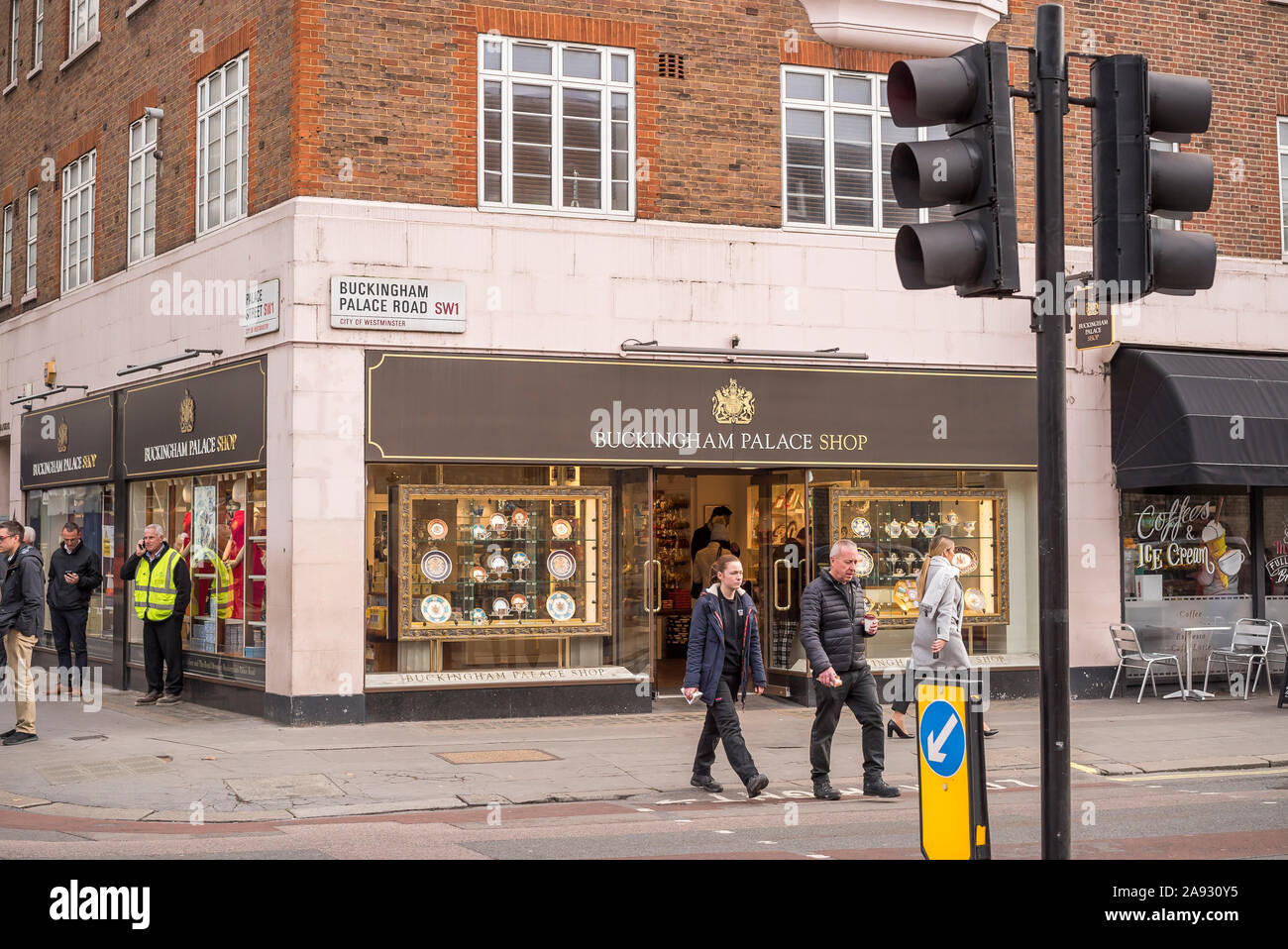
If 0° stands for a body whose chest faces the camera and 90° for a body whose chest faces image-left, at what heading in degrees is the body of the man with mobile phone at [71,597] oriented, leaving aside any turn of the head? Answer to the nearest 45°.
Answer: approximately 0°

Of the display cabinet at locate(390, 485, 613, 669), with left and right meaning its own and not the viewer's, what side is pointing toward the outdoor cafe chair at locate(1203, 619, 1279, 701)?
left

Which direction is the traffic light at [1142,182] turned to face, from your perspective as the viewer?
facing to the right of the viewer

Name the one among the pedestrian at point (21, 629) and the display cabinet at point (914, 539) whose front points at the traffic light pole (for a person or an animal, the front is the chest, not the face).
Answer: the display cabinet

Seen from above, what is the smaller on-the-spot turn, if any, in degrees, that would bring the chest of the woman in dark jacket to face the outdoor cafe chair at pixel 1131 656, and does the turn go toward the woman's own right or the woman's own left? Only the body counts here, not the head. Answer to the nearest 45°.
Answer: approximately 90° to the woman's own left

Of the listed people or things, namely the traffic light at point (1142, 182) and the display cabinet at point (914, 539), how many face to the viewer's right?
1
